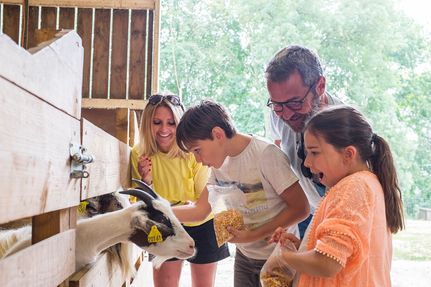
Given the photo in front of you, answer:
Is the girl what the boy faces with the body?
no

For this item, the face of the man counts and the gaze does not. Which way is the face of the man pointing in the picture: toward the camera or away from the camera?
toward the camera

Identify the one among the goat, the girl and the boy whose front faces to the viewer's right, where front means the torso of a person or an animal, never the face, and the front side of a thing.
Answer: the goat

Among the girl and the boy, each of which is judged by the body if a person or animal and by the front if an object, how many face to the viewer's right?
0

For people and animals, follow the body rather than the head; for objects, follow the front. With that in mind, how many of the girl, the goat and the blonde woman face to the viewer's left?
1

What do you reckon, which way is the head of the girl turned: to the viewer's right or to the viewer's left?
to the viewer's left

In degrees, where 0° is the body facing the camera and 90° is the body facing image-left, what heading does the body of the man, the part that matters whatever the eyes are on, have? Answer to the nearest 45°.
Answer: approximately 45°

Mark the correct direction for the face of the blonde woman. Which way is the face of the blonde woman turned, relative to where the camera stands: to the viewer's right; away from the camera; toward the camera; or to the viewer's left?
toward the camera

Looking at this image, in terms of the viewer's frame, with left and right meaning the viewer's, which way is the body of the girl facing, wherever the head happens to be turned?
facing to the left of the viewer

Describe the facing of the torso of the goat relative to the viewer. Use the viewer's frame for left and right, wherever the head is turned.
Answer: facing to the right of the viewer

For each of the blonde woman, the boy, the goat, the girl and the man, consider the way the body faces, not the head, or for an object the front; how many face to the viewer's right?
1

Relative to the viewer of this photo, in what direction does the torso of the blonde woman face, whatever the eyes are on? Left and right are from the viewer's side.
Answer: facing the viewer

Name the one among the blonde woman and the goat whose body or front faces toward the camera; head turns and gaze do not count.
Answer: the blonde woman

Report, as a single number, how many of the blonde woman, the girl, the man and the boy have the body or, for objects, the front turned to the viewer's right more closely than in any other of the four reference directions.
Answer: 0

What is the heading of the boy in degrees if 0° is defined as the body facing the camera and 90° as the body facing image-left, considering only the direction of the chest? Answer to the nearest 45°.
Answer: approximately 45°

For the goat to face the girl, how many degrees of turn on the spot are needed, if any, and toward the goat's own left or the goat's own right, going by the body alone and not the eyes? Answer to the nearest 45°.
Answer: approximately 45° to the goat's own right
